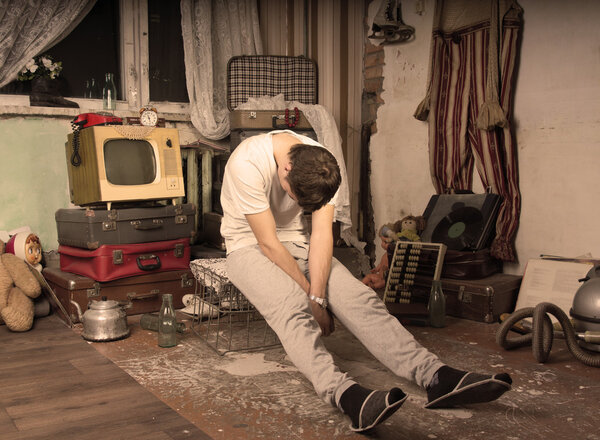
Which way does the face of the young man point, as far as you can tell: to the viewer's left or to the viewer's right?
to the viewer's right

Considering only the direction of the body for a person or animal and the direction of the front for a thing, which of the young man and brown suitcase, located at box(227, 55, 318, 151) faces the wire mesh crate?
the brown suitcase

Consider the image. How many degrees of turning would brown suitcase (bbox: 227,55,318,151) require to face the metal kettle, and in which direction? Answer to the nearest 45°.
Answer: approximately 45° to its right

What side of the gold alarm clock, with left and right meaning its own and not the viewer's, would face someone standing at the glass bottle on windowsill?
back

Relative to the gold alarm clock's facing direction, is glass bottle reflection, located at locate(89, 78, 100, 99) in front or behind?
behind

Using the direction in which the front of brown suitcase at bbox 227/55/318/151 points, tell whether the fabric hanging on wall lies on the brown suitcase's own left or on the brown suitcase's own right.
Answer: on the brown suitcase's own left

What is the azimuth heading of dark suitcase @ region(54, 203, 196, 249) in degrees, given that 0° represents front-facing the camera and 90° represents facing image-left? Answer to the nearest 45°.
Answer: approximately 315°

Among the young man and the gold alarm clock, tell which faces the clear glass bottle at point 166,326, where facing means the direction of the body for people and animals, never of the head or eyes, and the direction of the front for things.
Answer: the gold alarm clock

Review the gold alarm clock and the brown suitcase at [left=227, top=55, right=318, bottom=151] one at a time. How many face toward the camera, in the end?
2
